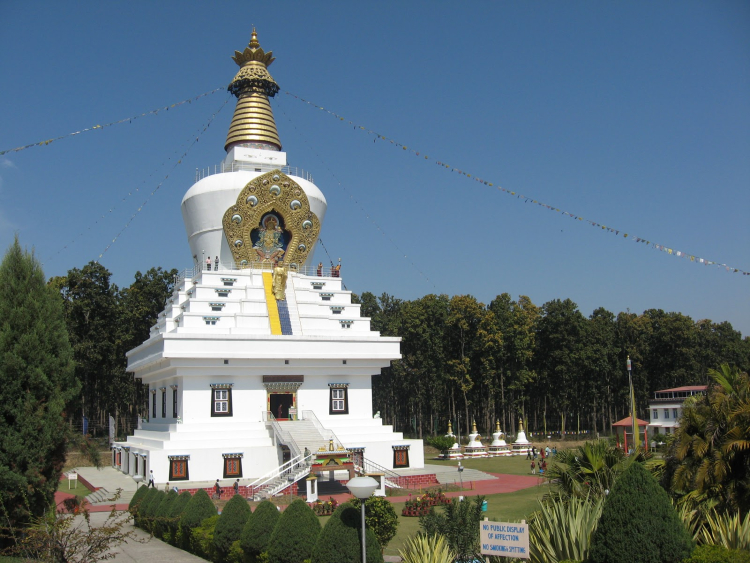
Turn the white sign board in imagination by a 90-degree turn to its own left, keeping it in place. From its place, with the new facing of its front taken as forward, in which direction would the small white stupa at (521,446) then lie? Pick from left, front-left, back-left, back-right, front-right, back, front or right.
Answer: left

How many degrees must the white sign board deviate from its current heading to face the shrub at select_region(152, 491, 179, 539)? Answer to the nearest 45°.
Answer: approximately 135° to its right

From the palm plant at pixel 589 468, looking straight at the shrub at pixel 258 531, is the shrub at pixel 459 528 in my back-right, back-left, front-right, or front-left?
front-left

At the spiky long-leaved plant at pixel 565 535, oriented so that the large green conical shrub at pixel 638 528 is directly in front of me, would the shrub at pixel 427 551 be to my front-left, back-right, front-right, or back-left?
back-right

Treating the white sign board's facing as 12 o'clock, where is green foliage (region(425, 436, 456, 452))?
The green foliage is roughly at 6 o'clock from the white sign board.

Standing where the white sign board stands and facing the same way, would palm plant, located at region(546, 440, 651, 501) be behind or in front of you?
behind

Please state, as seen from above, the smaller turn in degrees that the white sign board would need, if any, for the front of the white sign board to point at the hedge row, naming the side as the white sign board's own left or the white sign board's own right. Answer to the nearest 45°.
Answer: approximately 135° to the white sign board's own right

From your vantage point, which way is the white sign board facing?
toward the camera

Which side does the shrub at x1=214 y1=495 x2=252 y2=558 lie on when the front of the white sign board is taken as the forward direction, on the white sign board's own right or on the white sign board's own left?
on the white sign board's own right

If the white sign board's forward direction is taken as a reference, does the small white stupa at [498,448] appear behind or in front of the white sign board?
behind

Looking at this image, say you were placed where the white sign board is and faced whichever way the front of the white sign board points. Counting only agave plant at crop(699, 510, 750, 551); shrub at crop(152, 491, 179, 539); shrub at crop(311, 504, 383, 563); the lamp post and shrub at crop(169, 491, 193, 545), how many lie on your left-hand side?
1

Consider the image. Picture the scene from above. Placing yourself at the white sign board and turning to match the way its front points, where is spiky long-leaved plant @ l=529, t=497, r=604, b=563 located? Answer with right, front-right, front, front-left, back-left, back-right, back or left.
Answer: back-left
